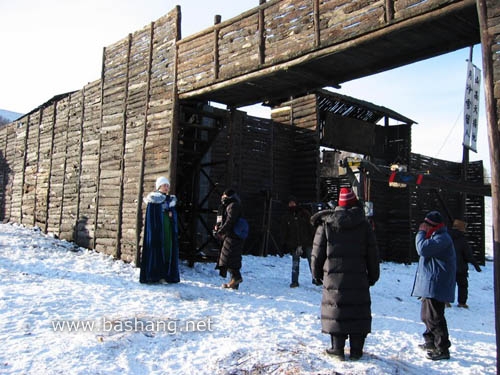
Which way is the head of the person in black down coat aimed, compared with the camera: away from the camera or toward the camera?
away from the camera

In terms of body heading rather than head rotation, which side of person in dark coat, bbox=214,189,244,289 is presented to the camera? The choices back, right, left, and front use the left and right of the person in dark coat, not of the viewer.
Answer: left

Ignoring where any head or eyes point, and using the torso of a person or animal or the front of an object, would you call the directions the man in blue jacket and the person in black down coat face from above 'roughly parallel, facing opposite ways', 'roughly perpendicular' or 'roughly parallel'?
roughly perpendicular

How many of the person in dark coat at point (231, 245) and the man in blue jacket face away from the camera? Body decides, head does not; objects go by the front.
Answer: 0

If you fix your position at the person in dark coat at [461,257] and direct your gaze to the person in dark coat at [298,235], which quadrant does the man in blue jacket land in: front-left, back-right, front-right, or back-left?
front-left

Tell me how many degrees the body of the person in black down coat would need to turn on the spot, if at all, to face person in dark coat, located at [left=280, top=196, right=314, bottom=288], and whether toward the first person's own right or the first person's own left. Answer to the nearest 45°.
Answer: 0° — they already face them

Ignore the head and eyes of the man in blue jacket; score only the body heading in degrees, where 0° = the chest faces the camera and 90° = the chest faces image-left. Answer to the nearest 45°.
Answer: approximately 90°

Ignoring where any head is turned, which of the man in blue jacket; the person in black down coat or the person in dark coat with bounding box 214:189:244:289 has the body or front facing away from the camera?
the person in black down coat

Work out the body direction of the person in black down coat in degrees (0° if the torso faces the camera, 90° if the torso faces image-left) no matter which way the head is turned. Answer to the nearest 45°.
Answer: approximately 180°

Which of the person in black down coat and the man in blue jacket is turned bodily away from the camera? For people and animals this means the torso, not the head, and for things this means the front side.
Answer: the person in black down coat

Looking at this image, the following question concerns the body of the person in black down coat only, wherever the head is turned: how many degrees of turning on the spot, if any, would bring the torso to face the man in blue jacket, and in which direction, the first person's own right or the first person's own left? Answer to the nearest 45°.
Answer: approximately 45° to the first person's own right

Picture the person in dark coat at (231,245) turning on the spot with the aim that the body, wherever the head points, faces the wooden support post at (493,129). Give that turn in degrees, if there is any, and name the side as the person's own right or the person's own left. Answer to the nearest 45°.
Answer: approximately 135° to the person's own left

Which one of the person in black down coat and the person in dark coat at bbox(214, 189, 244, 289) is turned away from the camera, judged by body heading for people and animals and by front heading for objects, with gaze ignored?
the person in black down coat
